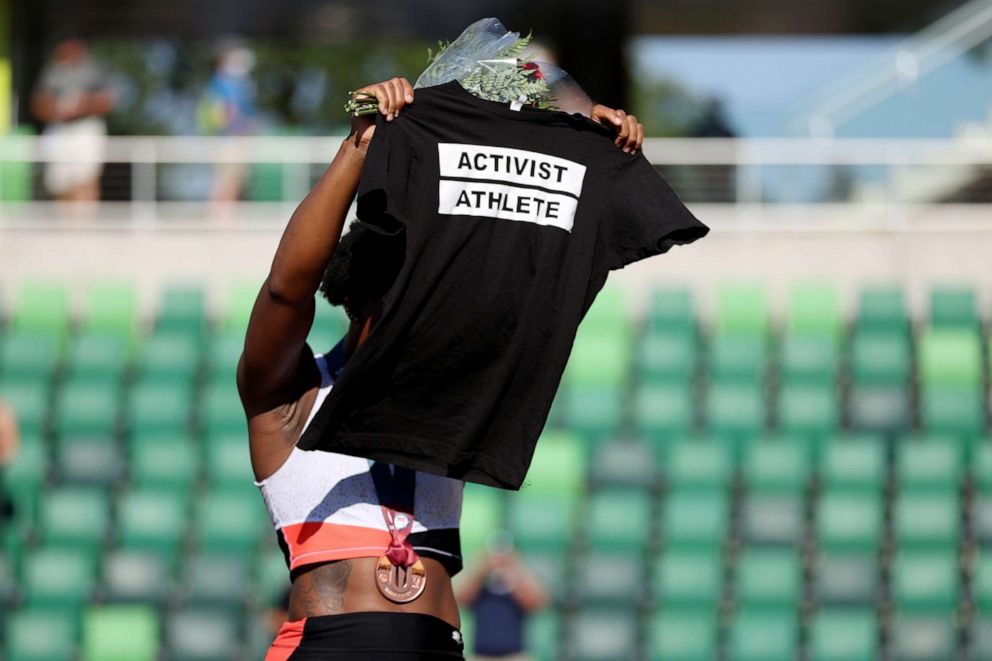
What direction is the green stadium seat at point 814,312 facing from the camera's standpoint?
toward the camera

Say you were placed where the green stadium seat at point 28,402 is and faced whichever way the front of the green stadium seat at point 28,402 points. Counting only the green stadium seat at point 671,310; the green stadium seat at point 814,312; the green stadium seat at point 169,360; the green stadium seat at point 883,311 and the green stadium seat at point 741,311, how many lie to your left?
5

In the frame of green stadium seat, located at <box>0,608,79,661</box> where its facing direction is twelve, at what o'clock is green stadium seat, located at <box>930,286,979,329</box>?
green stadium seat, located at <box>930,286,979,329</box> is roughly at 9 o'clock from green stadium seat, located at <box>0,608,79,661</box>.

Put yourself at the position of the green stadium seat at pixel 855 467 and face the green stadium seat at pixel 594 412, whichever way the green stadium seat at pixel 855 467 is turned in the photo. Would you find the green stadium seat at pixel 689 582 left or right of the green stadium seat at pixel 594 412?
left

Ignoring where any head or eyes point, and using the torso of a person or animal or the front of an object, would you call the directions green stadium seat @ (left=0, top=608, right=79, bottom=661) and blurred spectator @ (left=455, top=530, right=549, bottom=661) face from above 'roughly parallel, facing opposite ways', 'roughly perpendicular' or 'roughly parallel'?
roughly parallel

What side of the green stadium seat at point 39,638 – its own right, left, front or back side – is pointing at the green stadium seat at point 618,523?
left

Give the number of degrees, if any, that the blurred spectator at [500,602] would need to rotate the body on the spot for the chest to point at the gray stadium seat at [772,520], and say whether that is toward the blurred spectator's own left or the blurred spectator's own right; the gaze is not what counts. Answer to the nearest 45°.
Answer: approximately 135° to the blurred spectator's own left

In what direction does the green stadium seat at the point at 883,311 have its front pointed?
toward the camera

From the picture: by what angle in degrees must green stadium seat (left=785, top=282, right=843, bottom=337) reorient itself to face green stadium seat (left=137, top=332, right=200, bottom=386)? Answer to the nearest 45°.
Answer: approximately 90° to its right

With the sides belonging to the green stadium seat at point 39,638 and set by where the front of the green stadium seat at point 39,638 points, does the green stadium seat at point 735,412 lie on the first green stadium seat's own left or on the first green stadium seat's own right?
on the first green stadium seat's own left

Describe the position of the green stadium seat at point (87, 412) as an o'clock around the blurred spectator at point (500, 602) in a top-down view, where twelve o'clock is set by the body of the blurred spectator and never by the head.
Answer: The green stadium seat is roughly at 4 o'clock from the blurred spectator.

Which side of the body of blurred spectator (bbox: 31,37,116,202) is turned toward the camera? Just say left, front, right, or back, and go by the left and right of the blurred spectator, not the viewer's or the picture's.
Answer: front
